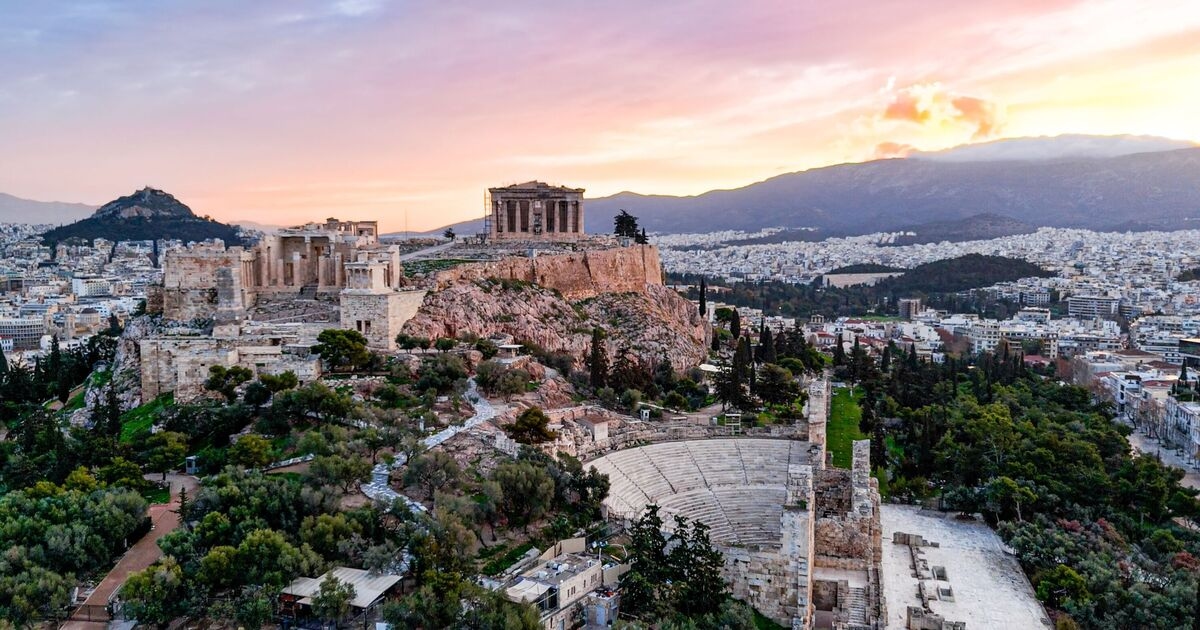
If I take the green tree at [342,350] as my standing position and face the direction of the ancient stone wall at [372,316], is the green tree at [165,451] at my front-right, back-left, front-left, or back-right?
back-left

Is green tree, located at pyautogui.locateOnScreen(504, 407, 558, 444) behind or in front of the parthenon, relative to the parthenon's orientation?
in front

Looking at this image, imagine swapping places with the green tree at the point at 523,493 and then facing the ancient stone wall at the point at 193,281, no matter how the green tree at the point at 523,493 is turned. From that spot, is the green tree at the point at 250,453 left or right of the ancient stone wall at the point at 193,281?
left

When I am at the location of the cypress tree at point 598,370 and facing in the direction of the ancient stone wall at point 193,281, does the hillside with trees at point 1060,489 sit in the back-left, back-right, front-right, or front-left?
back-left

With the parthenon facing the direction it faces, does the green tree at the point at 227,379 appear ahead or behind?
ahead

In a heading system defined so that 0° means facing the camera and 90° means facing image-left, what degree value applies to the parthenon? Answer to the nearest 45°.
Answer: approximately 0°

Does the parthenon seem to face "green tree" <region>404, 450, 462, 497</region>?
yes

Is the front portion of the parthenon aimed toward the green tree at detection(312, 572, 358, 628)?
yes
